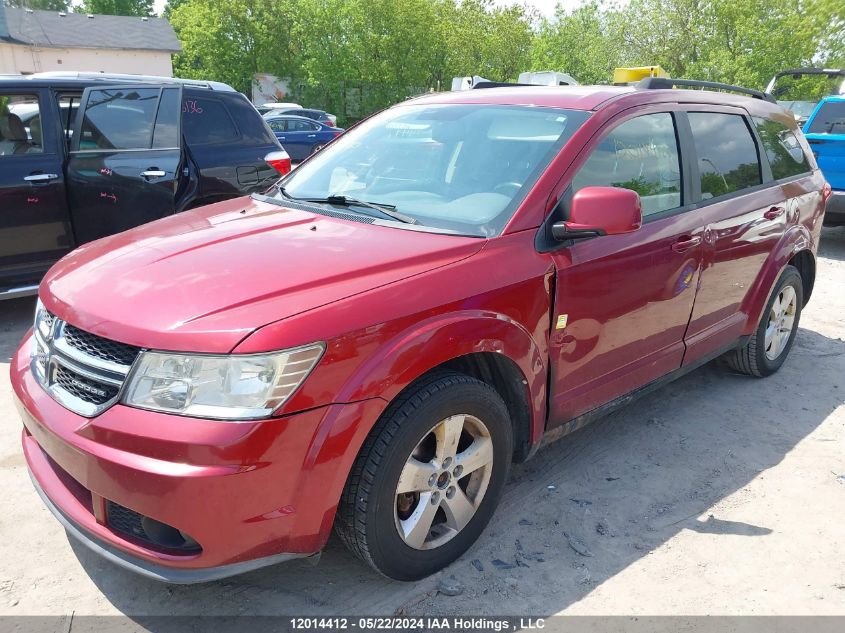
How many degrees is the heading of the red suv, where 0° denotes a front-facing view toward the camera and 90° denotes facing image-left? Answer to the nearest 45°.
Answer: approximately 45°

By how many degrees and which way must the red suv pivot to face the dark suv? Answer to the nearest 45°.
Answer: approximately 90° to its right

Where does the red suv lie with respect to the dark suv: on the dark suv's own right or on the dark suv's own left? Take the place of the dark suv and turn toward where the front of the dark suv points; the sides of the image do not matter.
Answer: on the dark suv's own left

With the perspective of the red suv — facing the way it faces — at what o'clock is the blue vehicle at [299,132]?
The blue vehicle is roughly at 4 o'clock from the red suv.

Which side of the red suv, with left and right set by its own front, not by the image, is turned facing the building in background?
right

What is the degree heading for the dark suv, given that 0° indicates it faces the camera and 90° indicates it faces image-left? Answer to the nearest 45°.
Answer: approximately 90°

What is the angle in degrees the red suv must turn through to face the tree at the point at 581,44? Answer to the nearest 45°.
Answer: approximately 135° to its right

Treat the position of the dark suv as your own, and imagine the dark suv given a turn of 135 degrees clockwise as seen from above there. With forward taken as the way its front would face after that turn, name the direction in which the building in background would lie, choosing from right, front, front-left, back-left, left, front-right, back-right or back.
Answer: front-left

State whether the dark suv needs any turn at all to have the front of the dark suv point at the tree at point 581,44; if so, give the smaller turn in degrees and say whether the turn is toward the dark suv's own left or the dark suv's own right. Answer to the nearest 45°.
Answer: approximately 135° to the dark suv's own right
